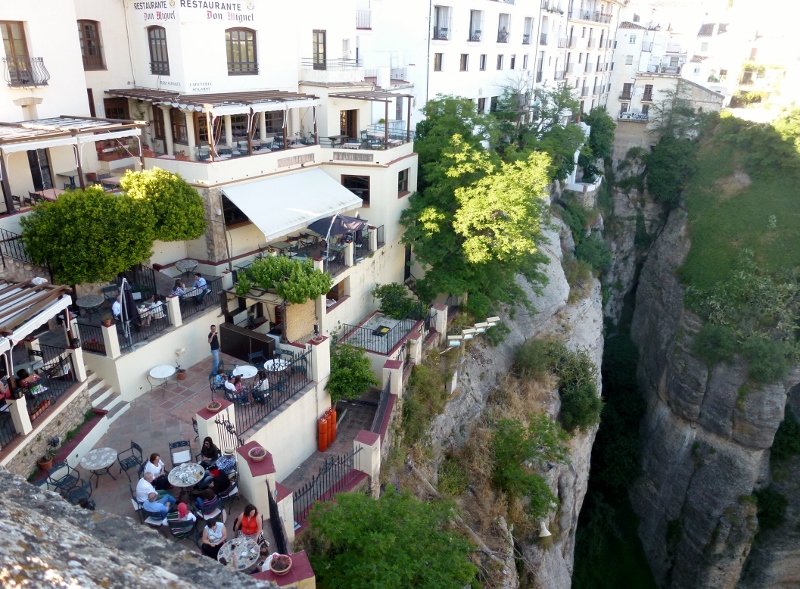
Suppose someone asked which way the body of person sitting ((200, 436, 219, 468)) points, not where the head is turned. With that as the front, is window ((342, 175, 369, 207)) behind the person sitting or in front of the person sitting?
behind

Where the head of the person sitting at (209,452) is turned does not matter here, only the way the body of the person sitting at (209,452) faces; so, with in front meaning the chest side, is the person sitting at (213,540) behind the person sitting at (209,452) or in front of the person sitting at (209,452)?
in front

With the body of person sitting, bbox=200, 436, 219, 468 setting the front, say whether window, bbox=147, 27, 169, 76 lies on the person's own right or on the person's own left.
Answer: on the person's own right

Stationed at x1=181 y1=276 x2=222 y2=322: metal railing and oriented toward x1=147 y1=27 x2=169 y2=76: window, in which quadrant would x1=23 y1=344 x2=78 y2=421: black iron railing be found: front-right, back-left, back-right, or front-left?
back-left

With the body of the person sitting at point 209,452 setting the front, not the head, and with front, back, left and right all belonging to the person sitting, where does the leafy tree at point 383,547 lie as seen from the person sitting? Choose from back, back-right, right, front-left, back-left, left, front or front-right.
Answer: left

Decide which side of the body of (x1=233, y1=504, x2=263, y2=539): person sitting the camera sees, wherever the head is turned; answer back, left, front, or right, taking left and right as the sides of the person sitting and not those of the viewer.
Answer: front

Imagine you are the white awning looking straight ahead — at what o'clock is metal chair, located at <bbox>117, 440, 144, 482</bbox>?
The metal chair is roughly at 2 o'clock from the white awning.

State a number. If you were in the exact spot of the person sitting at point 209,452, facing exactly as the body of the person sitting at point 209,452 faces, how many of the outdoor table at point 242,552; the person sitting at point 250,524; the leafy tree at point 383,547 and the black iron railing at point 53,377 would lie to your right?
1

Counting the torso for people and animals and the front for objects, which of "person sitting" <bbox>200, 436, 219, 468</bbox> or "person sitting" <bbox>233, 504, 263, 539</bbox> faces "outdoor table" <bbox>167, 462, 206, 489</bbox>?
"person sitting" <bbox>200, 436, 219, 468</bbox>

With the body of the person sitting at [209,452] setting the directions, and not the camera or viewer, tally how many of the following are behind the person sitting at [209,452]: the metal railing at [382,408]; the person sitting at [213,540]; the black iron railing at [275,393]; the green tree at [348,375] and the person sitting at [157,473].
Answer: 3

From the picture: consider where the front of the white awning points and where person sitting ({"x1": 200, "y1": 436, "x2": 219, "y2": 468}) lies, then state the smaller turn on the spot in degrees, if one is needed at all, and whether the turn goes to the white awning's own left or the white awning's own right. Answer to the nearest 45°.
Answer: approximately 45° to the white awning's own right

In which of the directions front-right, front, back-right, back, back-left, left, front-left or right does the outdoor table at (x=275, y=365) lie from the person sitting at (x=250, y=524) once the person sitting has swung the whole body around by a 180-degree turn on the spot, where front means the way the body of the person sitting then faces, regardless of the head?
front

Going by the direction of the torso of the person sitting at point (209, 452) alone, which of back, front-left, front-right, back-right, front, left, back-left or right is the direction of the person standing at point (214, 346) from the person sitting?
back-right

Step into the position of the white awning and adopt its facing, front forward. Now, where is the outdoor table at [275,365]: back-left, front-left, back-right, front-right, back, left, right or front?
front-right

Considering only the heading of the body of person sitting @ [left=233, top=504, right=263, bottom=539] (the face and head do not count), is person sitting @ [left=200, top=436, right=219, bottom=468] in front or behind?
behind
